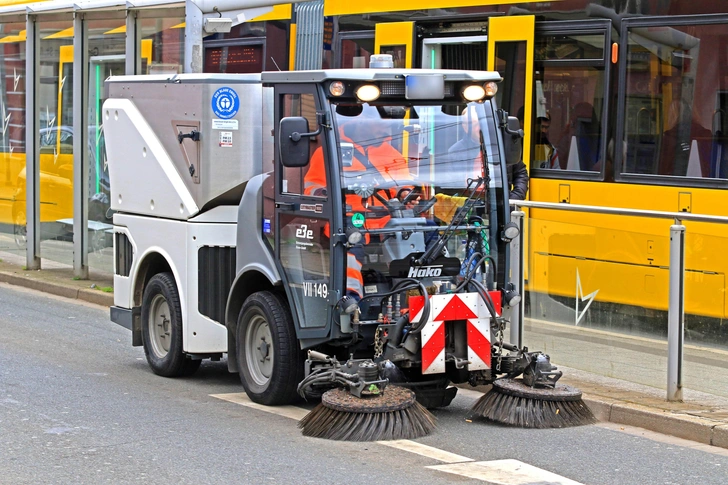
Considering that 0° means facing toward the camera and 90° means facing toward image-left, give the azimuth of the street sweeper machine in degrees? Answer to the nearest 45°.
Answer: approximately 315°

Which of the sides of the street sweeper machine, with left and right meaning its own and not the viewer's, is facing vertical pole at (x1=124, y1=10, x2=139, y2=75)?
back

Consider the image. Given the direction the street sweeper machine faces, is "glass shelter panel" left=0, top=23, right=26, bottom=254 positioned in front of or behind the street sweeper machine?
behind

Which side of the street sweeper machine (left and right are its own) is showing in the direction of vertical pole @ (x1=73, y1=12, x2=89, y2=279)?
back

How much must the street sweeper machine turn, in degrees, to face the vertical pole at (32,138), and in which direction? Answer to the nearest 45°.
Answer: approximately 180°

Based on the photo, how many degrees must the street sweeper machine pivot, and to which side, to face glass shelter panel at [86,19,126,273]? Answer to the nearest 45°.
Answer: approximately 180°

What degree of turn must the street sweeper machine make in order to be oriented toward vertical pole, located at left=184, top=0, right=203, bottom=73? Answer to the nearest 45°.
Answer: approximately 135° to its left

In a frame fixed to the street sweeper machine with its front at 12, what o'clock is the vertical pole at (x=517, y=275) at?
The vertical pole is roughly at 9 o'clock from the street sweeper machine.
